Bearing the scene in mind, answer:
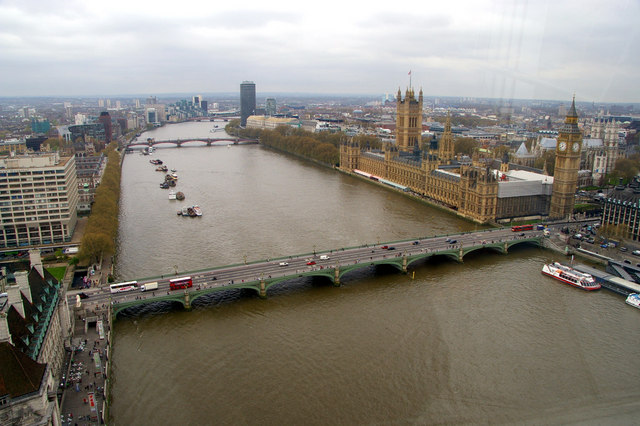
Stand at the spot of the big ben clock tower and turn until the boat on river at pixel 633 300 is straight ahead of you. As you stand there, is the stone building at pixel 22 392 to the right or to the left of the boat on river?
right

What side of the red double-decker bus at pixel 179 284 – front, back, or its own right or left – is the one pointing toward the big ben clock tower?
back

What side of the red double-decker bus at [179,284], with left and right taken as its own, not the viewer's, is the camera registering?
left

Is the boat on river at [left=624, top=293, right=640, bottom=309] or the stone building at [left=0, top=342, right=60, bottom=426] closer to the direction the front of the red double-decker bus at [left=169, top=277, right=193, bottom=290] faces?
the stone building

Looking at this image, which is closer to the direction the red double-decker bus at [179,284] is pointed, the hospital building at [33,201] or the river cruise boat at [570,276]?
the hospital building

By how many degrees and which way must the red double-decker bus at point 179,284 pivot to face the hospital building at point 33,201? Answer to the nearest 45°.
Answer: approximately 45° to its right

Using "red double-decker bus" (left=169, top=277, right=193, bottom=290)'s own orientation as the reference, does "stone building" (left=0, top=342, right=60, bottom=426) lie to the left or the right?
on its left

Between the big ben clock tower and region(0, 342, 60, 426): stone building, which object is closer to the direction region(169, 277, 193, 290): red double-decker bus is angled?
the stone building

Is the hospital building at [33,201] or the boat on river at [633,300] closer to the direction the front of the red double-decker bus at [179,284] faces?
the hospital building

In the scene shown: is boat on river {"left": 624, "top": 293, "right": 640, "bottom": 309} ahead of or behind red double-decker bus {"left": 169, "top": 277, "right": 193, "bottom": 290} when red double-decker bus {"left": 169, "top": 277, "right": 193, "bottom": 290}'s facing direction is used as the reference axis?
behind

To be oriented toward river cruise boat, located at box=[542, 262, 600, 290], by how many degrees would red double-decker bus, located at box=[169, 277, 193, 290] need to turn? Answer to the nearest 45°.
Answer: approximately 180°

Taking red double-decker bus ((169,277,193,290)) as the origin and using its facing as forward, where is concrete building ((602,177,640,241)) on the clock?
The concrete building is roughly at 6 o'clock from the red double-decker bus.
